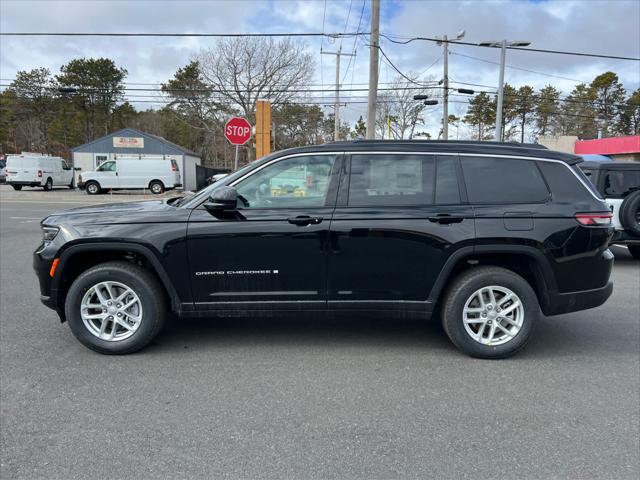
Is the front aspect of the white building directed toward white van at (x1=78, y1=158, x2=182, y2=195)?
yes

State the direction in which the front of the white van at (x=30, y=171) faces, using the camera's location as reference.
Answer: facing away from the viewer and to the right of the viewer

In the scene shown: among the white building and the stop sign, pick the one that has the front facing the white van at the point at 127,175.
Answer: the white building

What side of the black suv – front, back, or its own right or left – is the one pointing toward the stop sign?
right

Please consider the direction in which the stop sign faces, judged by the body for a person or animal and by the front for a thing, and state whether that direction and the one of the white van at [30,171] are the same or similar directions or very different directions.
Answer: very different directions

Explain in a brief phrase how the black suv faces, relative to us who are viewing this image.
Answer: facing to the left of the viewer

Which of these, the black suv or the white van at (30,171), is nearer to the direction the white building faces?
the black suv

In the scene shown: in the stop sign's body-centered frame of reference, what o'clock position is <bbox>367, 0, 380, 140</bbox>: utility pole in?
The utility pole is roughly at 8 o'clock from the stop sign.

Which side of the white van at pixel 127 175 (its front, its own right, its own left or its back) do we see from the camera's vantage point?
left

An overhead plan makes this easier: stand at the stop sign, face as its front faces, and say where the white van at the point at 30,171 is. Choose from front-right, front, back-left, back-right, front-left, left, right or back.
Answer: back-right

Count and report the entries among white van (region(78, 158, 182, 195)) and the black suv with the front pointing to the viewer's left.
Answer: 2

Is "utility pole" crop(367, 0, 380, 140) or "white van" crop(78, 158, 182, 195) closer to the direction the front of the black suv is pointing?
the white van
